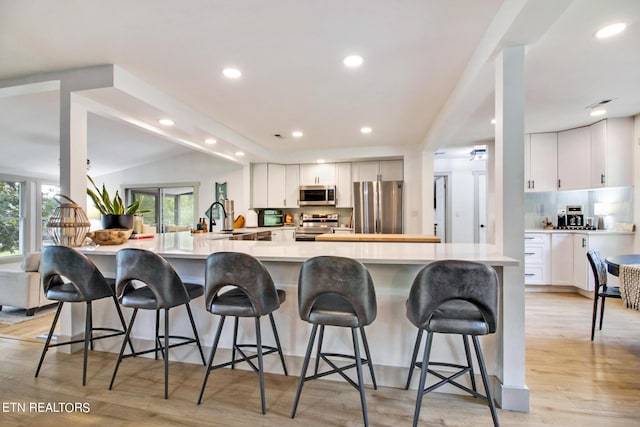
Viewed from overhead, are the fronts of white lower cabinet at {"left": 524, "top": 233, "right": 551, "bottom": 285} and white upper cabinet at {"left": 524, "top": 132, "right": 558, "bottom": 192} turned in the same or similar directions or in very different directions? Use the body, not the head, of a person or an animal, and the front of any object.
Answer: same or similar directions

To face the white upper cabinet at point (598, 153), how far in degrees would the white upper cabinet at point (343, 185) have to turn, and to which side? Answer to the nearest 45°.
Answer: approximately 45° to its left

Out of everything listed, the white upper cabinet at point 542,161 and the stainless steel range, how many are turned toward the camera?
2

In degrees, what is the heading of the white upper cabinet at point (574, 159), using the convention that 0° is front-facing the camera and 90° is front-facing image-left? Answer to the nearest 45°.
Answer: approximately 45°

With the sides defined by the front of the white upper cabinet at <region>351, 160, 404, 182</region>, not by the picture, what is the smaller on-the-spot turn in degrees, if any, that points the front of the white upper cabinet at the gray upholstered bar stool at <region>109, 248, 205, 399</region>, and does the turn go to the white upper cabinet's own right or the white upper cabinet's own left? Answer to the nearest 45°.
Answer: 0° — it already faces it

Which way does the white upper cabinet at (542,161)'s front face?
toward the camera

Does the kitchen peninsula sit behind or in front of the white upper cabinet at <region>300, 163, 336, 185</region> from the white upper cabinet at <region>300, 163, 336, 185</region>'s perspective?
in front

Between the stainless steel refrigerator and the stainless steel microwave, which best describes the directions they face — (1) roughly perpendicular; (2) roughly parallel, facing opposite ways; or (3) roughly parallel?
roughly parallel

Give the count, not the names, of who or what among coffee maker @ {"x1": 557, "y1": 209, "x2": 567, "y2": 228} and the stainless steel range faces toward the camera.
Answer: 2

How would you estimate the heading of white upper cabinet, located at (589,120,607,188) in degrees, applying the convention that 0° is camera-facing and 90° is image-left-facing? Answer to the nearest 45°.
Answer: approximately 45°

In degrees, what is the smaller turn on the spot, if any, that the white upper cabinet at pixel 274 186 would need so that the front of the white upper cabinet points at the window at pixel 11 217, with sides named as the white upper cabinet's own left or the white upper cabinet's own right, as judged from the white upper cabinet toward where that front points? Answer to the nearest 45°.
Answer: approximately 90° to the white upper cabinet's own right

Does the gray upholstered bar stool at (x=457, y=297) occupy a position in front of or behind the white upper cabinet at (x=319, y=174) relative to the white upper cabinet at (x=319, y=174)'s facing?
in front

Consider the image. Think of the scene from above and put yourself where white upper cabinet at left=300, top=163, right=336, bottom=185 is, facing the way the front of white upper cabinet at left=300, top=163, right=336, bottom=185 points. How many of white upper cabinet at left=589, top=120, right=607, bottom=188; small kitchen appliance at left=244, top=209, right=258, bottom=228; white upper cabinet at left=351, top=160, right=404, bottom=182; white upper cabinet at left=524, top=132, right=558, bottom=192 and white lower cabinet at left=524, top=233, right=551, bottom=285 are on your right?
1

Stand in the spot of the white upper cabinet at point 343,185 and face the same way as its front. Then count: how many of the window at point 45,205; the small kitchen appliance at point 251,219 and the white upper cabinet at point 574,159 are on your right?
2

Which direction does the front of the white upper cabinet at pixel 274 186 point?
toward the camera

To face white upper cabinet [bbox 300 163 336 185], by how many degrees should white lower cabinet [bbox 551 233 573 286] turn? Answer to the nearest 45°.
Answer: approximately 90° to its right

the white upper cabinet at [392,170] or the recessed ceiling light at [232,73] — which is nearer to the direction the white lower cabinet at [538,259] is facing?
the recessed ceiling light
